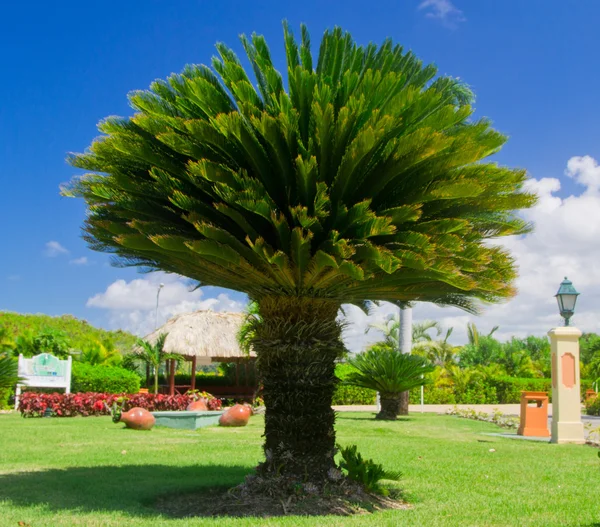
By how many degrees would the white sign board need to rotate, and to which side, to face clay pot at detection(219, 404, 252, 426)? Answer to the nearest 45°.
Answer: approximately 45° to its left

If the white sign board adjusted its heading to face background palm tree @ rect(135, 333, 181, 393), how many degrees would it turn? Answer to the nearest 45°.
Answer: approximately 135° to its left

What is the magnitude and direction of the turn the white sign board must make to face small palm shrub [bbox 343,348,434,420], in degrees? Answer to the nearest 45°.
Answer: approximately 45° to its left

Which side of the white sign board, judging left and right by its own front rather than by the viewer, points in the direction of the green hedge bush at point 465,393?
left

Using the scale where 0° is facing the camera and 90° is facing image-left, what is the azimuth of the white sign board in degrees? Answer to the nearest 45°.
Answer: approximately 0°

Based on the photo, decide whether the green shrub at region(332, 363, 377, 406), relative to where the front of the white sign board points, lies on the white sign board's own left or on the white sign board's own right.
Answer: on the white sign board's own left
